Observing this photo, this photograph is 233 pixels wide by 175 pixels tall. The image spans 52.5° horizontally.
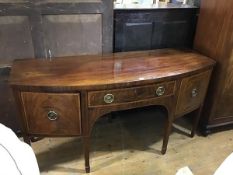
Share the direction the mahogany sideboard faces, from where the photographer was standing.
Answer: facing the viewer and to the right of the viewer
